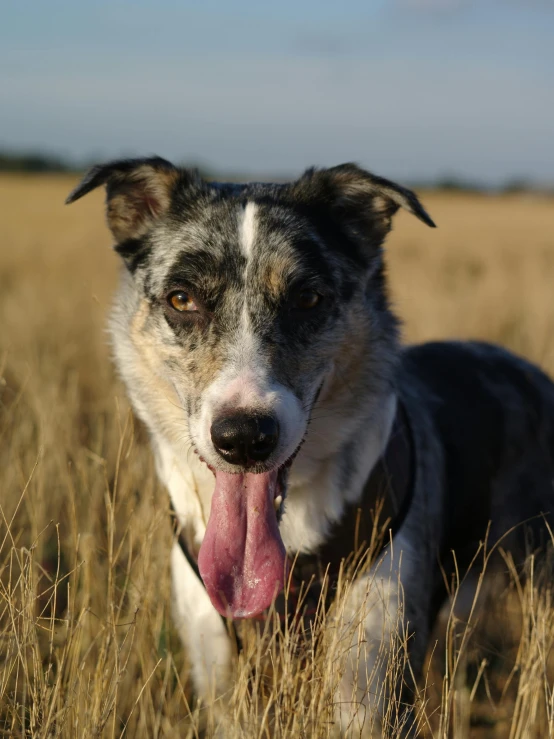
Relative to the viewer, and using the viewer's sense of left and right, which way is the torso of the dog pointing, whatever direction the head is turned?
facing the viewer and to the left of the viewer
